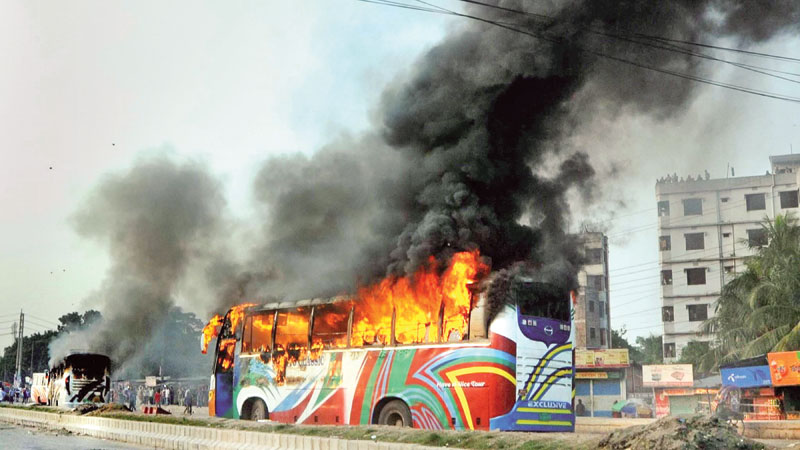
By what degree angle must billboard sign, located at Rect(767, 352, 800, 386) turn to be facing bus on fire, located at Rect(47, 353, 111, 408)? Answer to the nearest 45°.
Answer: approximately 90° to its right

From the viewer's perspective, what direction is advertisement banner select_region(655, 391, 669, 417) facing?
toward the camera

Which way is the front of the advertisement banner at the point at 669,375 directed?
toward the camera

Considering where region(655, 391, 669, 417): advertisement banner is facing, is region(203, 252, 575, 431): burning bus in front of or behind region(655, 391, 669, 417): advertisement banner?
in front

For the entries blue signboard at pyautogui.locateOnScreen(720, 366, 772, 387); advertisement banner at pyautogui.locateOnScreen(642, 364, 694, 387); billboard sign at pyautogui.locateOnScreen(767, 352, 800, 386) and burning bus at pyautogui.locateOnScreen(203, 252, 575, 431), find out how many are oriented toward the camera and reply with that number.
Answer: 3
